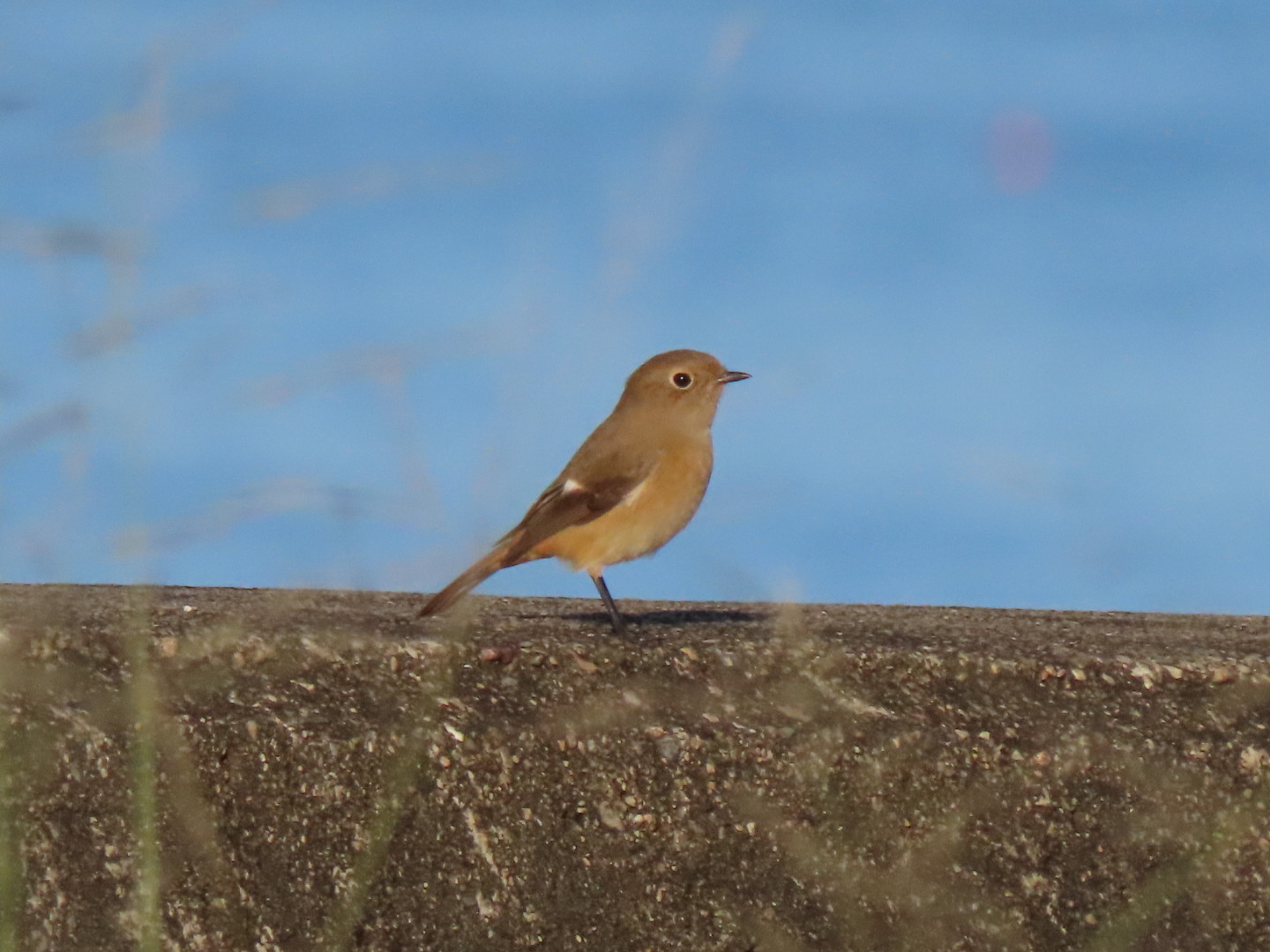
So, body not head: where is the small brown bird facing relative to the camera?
to the viewer's right
